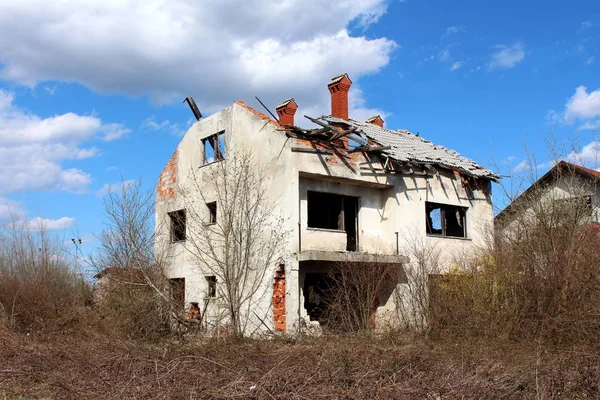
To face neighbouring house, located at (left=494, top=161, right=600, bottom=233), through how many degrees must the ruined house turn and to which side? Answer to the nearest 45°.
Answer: approximately 45° to its left

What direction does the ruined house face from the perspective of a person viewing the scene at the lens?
facing the viewer and to the right of the viewer

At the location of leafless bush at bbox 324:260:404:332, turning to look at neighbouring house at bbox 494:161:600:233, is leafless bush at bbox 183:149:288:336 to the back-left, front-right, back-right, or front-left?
back-left
